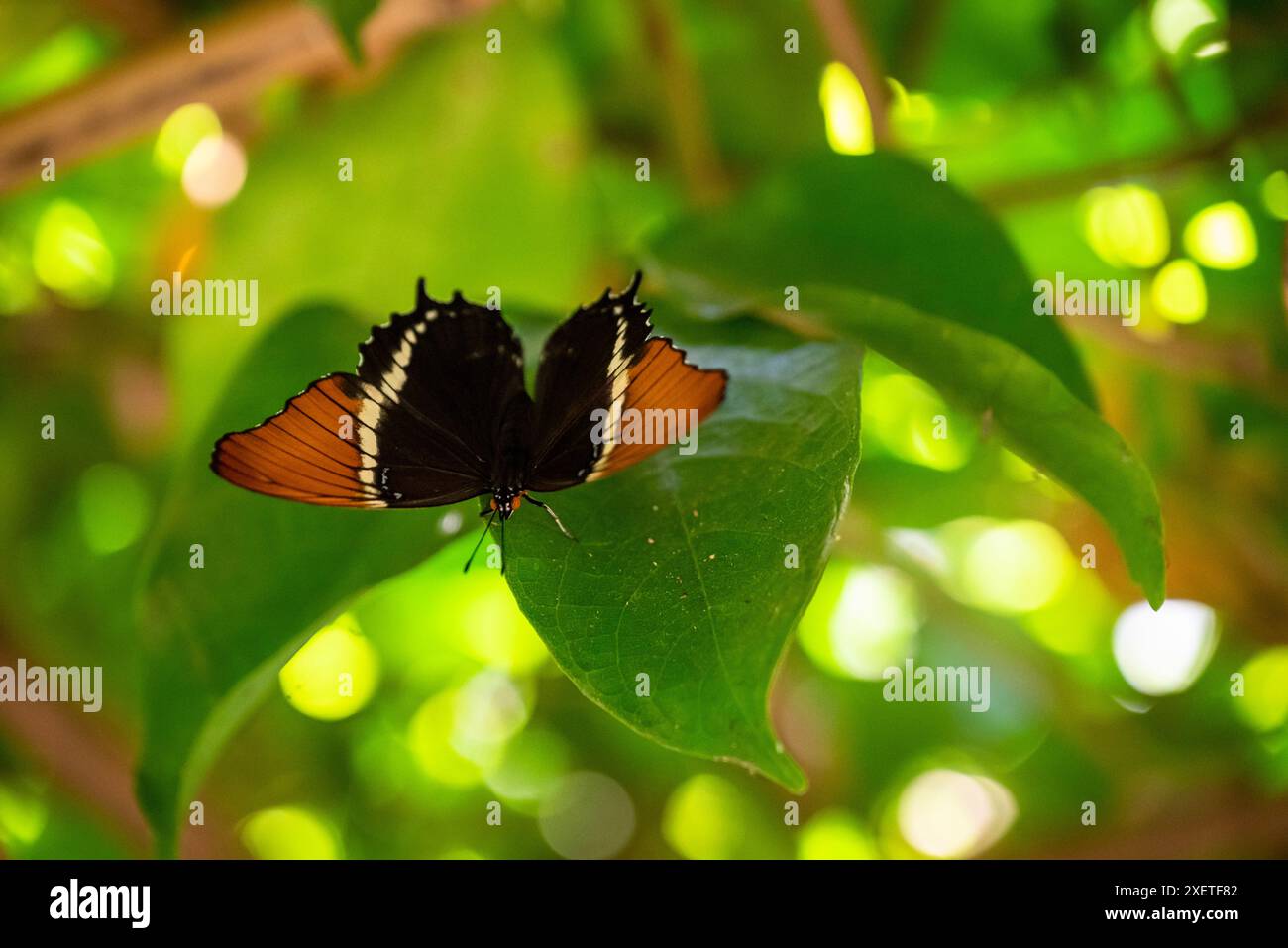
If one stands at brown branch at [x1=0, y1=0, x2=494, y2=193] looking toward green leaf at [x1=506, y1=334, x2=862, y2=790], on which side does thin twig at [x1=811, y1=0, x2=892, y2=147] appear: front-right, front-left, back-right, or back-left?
front-left

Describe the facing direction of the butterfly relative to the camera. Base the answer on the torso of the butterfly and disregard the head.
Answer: toward the camera
